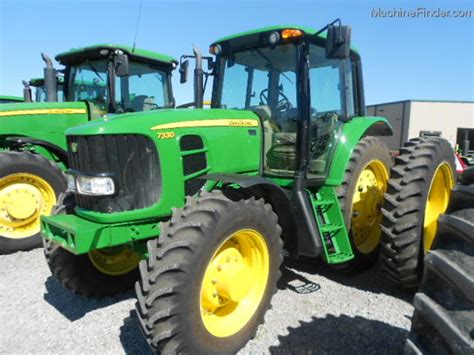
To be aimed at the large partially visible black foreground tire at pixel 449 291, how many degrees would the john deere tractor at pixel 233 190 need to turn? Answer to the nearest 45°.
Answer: approximately 90° to its left

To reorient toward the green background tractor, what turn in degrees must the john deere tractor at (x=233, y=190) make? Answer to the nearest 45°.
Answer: approximately 90° to its right

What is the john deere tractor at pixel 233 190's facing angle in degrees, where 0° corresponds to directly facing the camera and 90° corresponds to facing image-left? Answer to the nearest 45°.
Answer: approximately 45°
